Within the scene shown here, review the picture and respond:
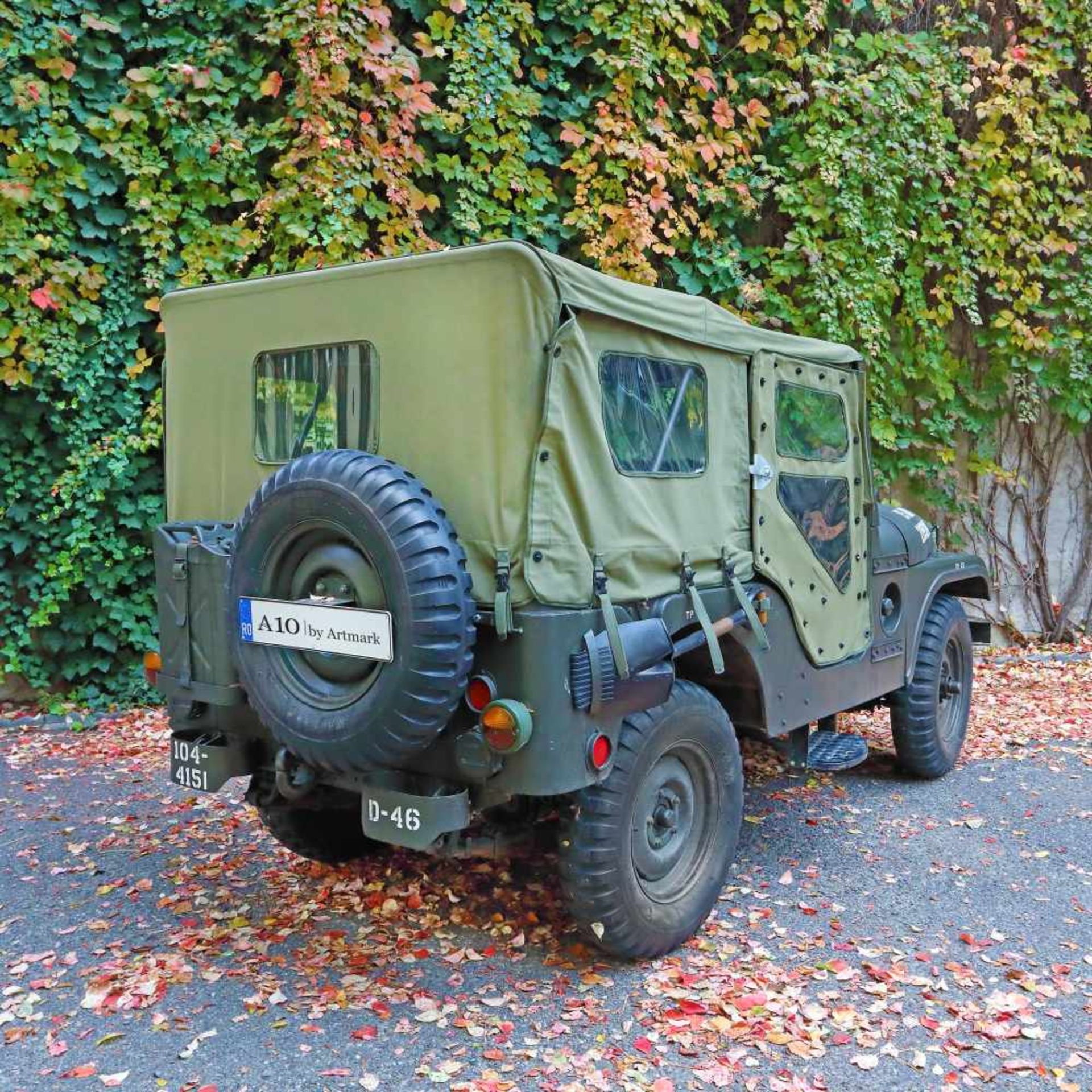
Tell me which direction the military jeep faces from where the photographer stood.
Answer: facing away from the viewer and to the right of the viewer

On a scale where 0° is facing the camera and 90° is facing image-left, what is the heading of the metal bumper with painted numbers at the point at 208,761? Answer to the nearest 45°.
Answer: approximately 45°
